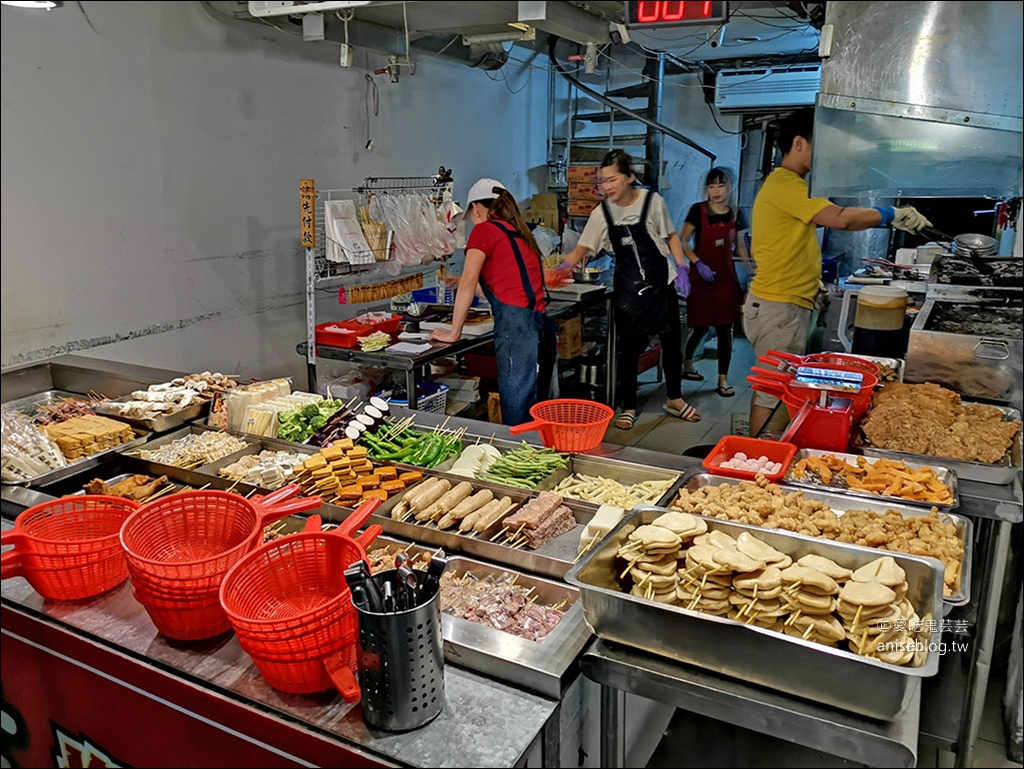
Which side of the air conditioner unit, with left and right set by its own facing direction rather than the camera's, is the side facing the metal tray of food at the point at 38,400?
front

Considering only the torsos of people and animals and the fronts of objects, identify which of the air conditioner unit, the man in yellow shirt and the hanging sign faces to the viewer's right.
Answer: the man in yellow shirt

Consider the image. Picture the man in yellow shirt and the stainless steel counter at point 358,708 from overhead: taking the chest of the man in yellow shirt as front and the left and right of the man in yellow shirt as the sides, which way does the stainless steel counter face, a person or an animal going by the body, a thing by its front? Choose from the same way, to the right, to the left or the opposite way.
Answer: to the right

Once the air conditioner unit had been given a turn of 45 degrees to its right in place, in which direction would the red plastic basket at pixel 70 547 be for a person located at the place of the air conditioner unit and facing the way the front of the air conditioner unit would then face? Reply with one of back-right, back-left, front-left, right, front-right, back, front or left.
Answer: front-left

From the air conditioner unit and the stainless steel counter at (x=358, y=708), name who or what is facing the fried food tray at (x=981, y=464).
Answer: the air conditioner unit

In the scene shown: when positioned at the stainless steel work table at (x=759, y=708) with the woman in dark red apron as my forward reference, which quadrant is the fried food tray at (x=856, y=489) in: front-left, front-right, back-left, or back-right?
front-right

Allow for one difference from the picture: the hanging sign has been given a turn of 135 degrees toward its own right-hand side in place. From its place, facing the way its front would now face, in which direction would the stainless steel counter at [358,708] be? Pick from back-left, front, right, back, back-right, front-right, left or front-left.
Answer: back-left

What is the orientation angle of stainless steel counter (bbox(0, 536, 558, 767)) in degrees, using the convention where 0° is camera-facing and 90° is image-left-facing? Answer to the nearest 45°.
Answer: approximately 45°

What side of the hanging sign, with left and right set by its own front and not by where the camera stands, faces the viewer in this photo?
front

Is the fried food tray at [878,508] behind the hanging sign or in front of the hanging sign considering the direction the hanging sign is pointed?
in front

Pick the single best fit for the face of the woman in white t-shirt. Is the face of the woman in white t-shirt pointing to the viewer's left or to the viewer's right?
to the viewer's left

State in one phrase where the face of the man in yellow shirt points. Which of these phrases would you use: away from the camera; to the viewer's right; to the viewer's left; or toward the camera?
to the viewer's right

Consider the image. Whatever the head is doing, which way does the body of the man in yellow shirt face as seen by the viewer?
to the viewer's right
